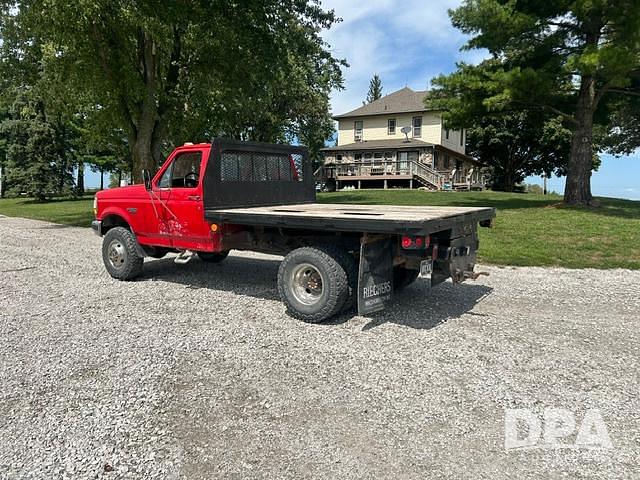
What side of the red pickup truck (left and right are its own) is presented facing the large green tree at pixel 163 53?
front

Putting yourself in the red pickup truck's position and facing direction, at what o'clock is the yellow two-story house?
The yellow two-story house is roughly at 2 o'clock from the red pickup truck.

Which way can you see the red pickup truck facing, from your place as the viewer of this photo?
facing away from the viewer and to the left of the viewer

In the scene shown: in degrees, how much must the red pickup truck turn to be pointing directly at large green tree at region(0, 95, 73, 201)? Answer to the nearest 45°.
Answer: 0° — it already faces it

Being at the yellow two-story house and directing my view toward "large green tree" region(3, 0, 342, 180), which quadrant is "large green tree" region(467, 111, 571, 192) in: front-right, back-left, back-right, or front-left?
back-left

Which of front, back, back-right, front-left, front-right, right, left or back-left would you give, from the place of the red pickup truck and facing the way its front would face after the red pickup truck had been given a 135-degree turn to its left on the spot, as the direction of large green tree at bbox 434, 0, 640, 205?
back-left

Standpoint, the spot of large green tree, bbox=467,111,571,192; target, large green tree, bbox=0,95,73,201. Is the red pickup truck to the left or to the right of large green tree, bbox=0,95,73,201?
left

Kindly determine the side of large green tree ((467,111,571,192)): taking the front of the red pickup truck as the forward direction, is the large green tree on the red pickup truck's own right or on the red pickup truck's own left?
on the red pickup truck's own right
